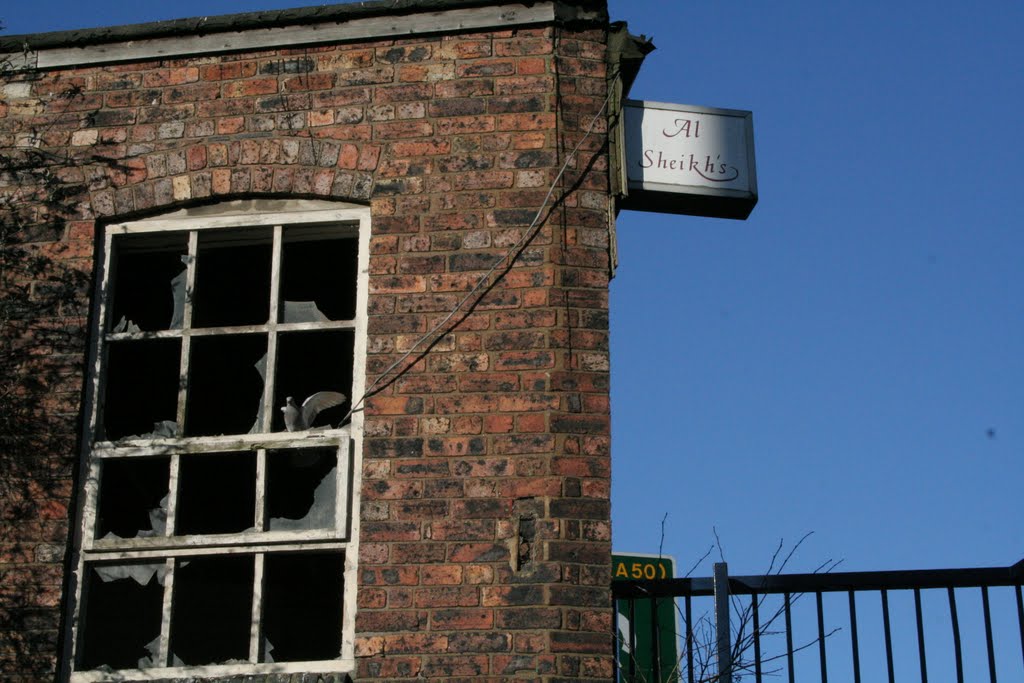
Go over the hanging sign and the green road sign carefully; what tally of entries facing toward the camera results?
2

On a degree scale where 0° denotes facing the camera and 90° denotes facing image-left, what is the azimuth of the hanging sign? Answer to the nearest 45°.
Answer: approximately 0°

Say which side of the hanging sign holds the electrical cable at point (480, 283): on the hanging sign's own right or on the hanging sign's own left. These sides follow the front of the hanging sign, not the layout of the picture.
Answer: on the hanging sign's own right

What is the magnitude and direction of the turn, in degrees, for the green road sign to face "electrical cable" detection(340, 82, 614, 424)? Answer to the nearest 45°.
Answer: approximately 45° to its right
